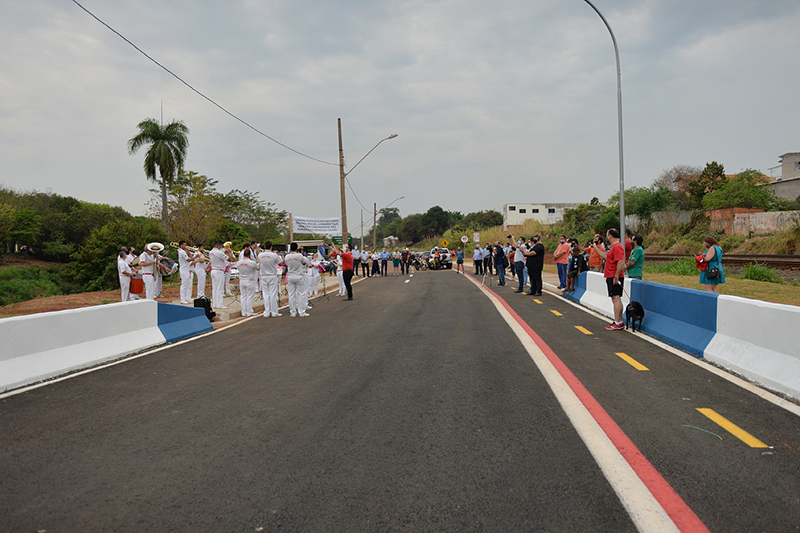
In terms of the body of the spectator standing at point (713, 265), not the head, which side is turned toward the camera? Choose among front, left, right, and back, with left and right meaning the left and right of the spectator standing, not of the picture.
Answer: left

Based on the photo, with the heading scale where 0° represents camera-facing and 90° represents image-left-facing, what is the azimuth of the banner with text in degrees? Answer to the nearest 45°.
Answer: approximately 0°

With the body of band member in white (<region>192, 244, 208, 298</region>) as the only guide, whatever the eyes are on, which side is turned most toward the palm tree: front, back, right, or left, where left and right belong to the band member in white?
left

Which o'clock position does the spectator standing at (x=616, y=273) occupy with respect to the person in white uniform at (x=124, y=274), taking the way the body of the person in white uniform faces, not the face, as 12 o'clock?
The spectator standing is roughly at 2 o'clock from the person in white uniform.

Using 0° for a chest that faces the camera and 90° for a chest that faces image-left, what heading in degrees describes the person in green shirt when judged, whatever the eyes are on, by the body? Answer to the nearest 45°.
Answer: approximately 90°

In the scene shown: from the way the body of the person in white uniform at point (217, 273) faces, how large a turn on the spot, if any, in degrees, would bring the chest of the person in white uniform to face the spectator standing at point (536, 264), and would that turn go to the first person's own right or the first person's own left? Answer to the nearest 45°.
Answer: approximately 45° to the first person's own right

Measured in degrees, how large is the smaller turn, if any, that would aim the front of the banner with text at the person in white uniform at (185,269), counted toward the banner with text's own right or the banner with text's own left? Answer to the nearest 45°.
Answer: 0° — it already faces them

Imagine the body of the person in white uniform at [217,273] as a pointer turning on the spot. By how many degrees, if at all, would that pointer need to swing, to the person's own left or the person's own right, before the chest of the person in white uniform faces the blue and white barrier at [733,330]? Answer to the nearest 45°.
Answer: approximately 90° to the person's own right

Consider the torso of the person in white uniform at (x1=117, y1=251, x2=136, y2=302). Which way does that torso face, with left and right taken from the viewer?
facing to the right of the viewer

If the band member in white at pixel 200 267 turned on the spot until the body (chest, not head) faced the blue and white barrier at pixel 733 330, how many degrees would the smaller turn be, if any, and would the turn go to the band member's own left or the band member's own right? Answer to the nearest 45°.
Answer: approximately 45° to the band member's own right

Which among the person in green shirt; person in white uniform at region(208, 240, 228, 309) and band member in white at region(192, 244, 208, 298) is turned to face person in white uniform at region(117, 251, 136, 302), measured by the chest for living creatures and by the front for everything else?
the person in green shirt
